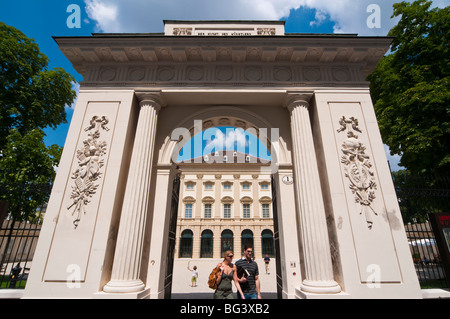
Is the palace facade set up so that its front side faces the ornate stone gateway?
yes

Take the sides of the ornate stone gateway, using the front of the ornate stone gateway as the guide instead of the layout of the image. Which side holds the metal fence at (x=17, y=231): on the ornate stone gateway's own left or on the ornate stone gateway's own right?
on the ornate stone gateway's own right

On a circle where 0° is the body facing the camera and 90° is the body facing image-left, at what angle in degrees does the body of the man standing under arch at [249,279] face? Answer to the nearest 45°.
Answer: approximately 315°

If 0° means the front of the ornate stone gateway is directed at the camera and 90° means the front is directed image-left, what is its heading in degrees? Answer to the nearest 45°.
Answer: approximately 0°

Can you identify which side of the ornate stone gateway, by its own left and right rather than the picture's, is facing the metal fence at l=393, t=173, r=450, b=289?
left

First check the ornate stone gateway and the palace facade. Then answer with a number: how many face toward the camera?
2

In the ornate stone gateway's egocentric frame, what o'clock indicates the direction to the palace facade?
The palace facade is roughly at 6 o'clock from the ornate stone gateway.

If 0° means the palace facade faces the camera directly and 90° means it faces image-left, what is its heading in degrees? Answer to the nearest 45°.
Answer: approximately 0°

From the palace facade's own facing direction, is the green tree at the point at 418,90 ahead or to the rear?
ahead

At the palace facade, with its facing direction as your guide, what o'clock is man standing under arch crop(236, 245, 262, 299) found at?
The man standing under arch is roughly at 12 o'clock from the palace facade.
